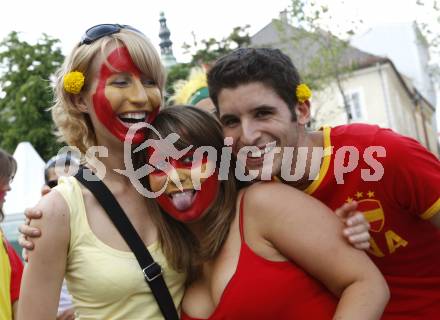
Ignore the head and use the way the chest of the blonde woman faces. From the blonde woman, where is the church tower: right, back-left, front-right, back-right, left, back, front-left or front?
back-left

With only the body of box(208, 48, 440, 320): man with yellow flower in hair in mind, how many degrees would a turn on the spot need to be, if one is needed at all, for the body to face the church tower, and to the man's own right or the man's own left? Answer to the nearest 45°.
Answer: approximately 135° to the man's own right

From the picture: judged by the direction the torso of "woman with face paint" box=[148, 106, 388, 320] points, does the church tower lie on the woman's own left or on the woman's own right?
on the woman's own right

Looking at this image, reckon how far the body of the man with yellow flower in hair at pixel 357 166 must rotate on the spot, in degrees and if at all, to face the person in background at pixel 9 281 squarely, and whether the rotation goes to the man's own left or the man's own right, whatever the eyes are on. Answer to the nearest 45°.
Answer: approximately 45° to the man's own right

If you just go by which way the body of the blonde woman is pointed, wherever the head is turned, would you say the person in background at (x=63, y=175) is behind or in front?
behind

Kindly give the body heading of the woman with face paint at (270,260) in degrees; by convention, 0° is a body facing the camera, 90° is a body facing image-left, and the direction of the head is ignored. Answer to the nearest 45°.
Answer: approximately 45°

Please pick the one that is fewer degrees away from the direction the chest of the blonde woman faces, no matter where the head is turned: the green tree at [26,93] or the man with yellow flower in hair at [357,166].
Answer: the man with yellow flower in hair

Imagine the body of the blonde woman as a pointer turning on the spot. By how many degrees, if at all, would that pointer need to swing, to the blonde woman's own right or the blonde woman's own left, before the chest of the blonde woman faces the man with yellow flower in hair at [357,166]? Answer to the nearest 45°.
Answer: approximately 45° to the blonde woman's own left

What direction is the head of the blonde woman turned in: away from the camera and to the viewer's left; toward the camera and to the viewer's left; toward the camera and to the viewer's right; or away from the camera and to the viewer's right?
toward the camera and to the viewer's right

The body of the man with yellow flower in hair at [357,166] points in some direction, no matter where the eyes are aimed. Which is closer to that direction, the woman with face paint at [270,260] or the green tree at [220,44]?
the woman with face paint

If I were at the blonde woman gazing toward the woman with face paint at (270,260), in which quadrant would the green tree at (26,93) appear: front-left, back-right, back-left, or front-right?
back-left
